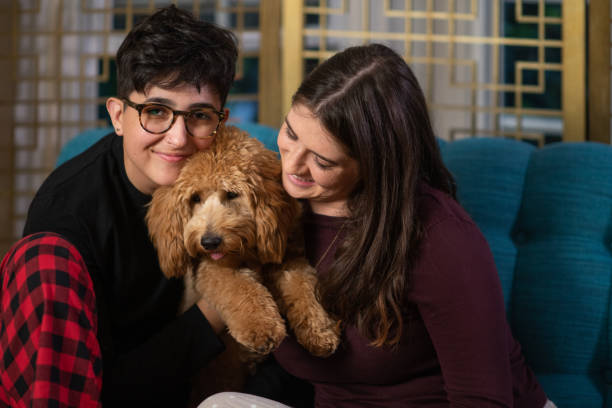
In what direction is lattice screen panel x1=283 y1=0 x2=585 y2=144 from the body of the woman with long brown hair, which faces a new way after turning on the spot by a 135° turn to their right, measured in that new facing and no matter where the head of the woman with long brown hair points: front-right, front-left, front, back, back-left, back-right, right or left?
front

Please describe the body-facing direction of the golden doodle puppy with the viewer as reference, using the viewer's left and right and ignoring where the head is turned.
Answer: facing the viewer

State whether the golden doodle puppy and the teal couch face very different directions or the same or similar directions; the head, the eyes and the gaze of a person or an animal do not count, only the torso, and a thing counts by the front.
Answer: same or similar directions

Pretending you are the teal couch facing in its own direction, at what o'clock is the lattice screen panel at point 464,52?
The lattice screen panel is roughly at 6 o'clock from the teal couch.

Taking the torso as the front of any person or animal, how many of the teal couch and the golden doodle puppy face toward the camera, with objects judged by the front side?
2

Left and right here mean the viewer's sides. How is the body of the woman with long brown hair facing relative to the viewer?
facing the viewer and to the left of the viewer

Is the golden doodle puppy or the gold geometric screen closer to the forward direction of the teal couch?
the golden doodle puppy

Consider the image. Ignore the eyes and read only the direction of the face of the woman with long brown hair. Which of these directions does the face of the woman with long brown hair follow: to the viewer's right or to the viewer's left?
to the viewer's left
